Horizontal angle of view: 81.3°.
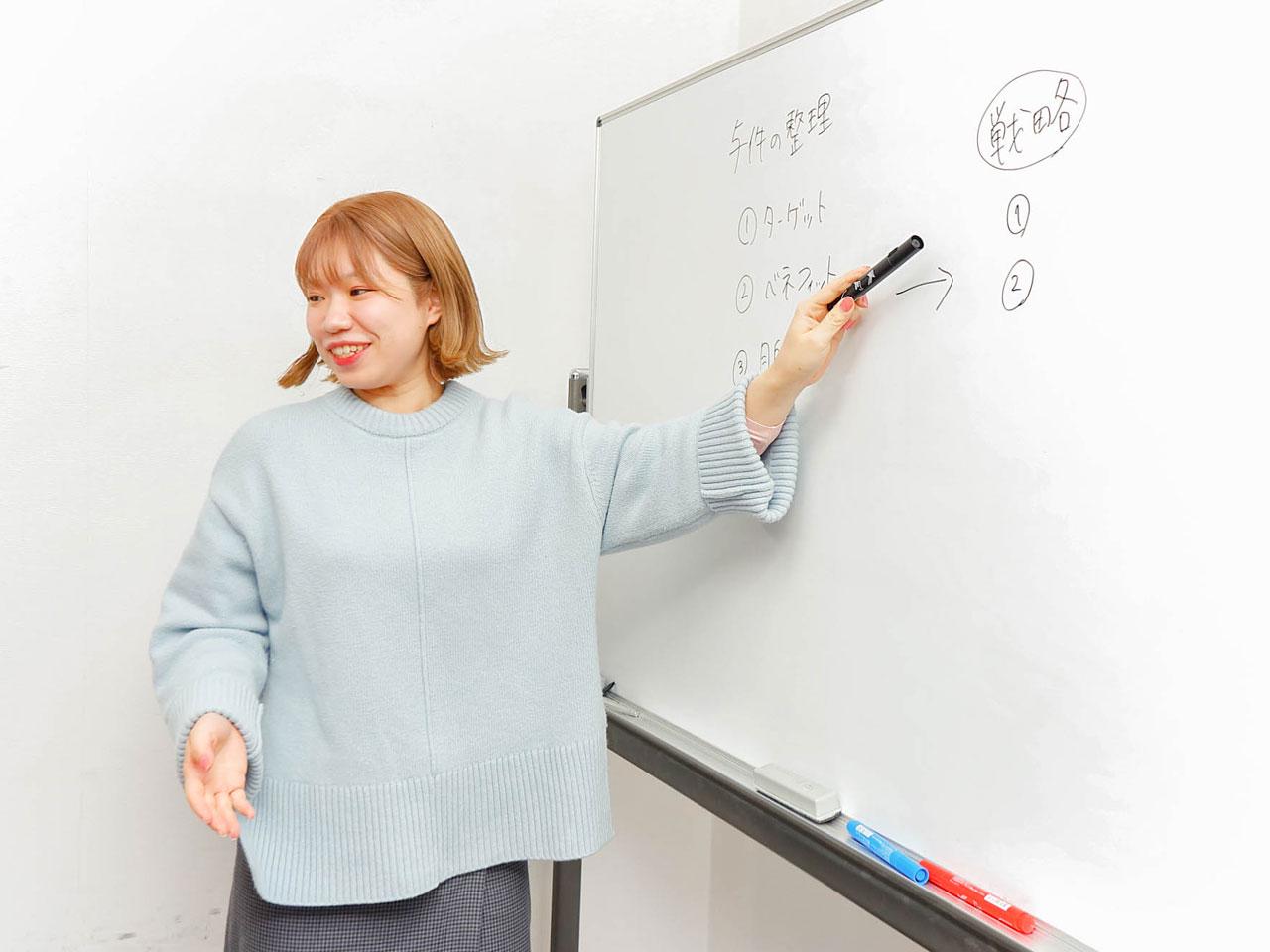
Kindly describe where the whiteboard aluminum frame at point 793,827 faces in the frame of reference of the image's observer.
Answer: facing the viewer and to the left of the viewer

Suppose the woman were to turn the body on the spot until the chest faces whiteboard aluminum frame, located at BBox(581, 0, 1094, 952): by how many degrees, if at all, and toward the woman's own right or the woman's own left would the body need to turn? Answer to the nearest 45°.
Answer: approximately 90° to the woman's own left

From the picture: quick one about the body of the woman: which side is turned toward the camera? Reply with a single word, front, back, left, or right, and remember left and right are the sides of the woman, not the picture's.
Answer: front

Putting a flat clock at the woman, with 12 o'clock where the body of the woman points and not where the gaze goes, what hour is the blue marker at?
The blue marker is roughly at 10 o'clock from the woman.

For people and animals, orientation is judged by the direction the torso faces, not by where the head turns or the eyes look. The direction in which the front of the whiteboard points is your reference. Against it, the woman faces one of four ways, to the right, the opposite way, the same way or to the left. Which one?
to the left

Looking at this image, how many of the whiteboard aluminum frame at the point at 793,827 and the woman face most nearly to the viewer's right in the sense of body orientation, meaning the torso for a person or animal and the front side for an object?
0

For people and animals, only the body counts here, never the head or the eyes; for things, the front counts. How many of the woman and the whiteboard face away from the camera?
0
